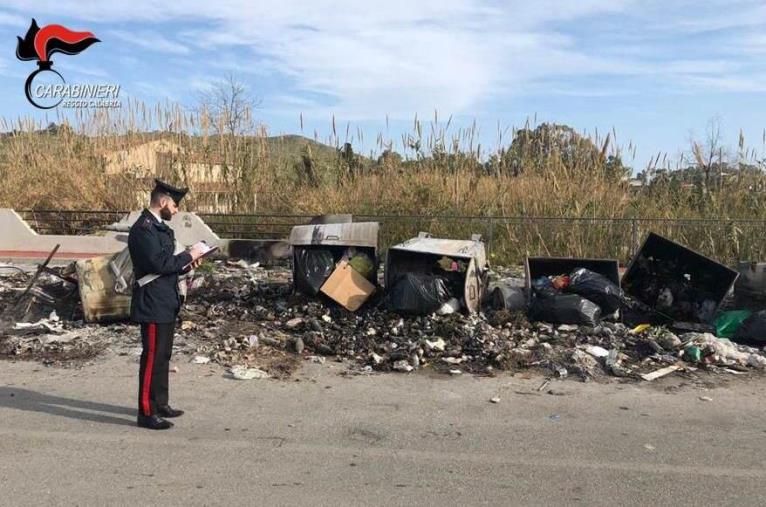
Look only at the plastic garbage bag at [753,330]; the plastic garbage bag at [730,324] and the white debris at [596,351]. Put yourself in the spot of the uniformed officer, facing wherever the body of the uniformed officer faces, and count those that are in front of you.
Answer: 3

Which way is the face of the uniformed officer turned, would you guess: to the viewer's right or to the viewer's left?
to the viewer's right

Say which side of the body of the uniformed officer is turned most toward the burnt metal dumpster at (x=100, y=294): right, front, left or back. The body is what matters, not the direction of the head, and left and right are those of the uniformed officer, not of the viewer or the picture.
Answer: left

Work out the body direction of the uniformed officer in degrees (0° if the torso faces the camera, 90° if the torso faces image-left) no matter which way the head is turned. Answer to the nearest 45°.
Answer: approximately 270°

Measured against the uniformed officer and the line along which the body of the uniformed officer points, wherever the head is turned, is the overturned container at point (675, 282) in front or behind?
in front

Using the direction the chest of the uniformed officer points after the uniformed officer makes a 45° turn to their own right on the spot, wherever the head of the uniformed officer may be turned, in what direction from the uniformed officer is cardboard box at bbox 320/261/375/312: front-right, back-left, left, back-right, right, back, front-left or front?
left

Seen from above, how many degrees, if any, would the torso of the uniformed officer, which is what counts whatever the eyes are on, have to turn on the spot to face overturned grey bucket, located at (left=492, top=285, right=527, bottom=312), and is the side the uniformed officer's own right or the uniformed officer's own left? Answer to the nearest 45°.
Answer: approximately 45° to the uniformed officer's own left

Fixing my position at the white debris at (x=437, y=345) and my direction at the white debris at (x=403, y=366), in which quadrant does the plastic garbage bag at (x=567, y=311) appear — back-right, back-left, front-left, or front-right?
back-left

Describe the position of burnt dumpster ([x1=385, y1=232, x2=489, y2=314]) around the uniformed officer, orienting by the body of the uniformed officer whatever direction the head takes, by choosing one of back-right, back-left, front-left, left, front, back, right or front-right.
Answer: front-left

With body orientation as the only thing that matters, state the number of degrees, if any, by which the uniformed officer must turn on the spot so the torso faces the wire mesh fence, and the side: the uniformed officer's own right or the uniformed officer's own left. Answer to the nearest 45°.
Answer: approximately 45° to the uniformed officer's own left

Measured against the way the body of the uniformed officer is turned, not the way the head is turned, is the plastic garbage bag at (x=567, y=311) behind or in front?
in front

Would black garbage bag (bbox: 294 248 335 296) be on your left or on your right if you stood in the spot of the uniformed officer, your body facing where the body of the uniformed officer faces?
on your left

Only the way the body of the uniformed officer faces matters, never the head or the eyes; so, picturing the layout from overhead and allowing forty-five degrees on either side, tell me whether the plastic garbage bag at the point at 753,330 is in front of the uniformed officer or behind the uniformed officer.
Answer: in front

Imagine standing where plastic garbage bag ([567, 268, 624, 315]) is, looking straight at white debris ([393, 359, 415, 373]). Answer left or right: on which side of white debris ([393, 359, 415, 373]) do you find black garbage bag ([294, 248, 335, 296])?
right
